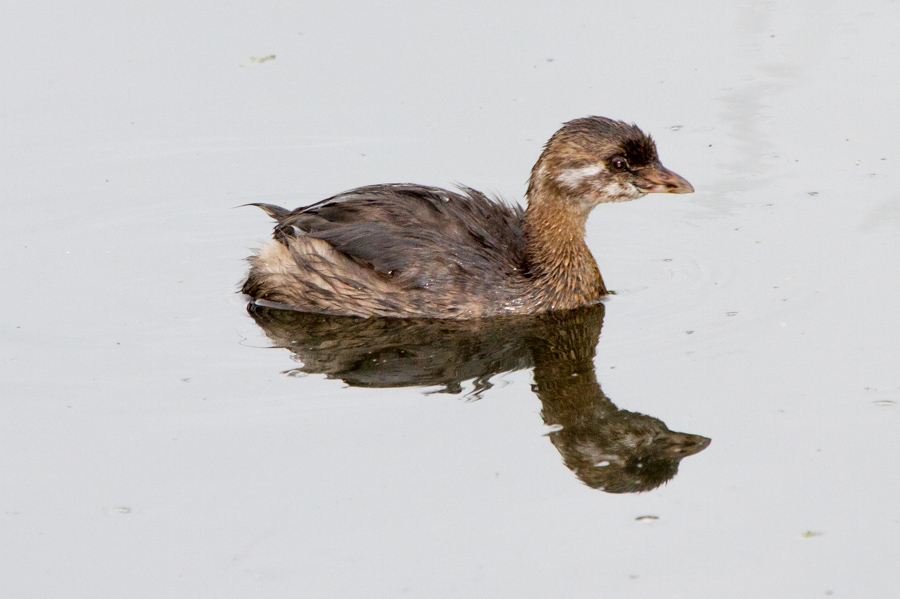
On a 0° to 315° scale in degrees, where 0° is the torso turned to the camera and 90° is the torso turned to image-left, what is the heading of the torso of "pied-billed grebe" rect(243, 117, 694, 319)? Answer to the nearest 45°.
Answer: approximately 270°
